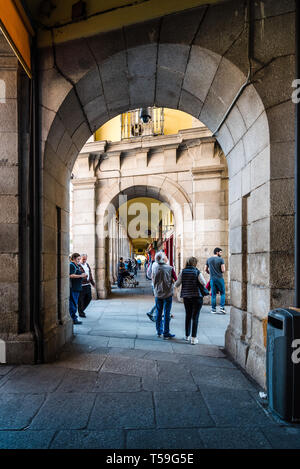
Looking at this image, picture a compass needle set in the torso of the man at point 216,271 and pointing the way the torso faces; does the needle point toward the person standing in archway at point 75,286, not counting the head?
no

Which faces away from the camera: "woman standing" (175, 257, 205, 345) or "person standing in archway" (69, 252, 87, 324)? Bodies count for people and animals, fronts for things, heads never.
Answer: the woman standing

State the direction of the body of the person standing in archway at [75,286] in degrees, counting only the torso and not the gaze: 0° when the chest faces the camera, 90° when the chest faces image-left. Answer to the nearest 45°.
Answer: approximately 270°

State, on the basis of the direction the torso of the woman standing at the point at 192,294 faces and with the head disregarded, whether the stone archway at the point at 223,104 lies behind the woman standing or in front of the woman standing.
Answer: behind

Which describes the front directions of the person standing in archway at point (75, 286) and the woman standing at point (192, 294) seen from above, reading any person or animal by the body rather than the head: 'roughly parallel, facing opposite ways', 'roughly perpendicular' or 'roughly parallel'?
roughly perpendicular

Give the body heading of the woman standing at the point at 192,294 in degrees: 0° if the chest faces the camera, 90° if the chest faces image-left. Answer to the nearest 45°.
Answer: approximately 180°

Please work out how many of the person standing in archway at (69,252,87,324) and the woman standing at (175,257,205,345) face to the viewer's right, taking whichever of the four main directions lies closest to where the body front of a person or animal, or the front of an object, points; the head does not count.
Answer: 1
